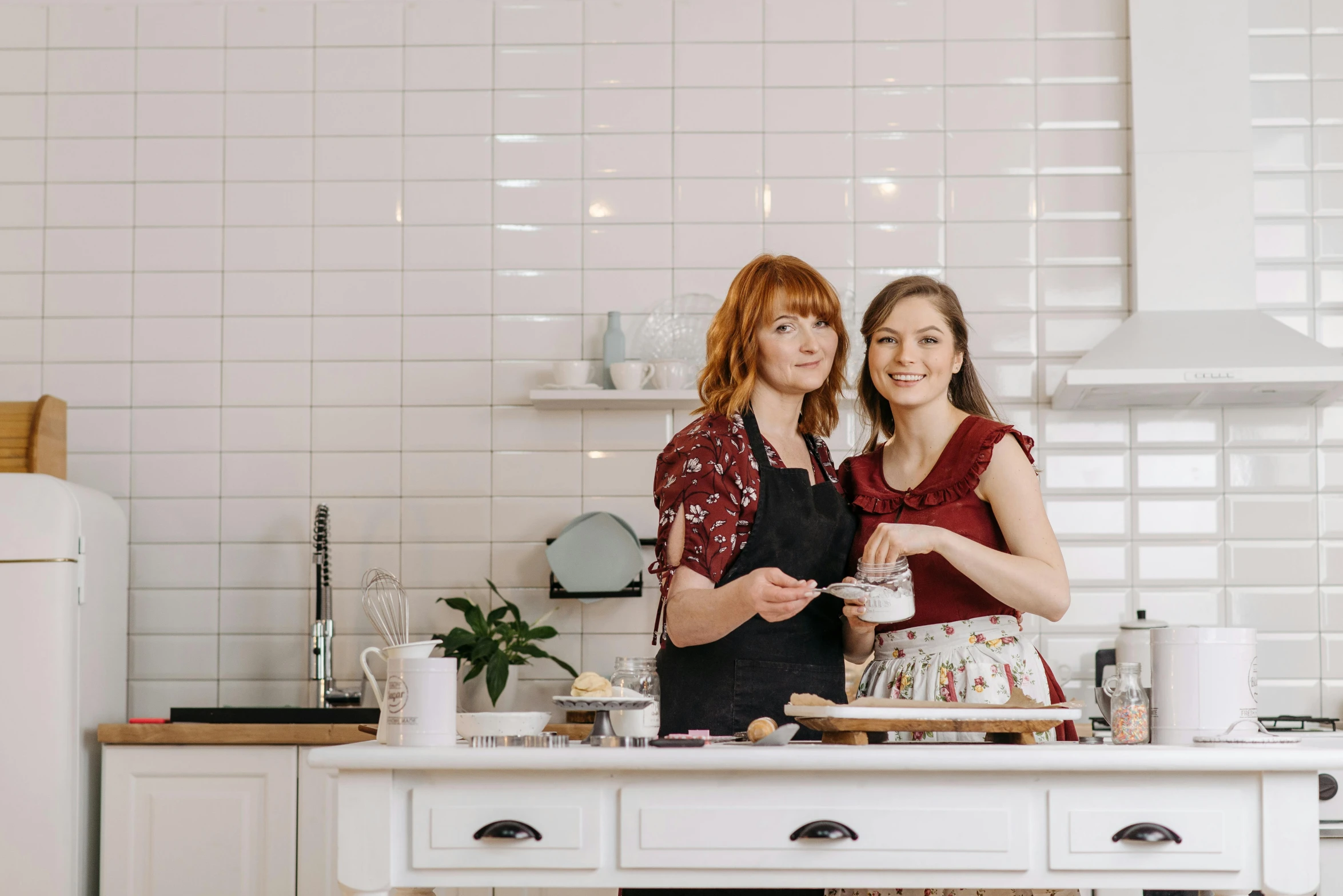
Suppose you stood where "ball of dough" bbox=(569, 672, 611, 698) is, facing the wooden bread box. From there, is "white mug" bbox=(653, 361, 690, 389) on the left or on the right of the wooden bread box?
right

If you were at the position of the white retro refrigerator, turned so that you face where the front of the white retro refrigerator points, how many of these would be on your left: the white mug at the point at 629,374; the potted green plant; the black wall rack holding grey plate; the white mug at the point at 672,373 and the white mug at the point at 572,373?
5

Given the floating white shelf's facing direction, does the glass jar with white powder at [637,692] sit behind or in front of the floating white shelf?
in front

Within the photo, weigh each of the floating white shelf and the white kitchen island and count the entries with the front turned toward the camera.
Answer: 2

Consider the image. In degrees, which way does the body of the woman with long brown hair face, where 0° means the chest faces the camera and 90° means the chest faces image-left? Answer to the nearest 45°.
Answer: approximately 45°

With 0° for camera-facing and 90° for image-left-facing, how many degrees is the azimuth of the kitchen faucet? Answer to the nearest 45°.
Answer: approximately 0°
